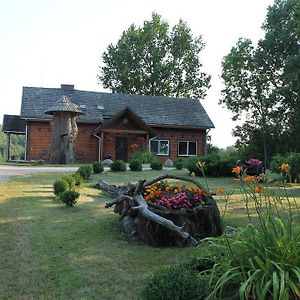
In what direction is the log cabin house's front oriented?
toward the camera

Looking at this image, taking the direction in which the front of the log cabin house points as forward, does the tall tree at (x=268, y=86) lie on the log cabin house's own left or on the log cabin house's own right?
on the log cabin house's own left

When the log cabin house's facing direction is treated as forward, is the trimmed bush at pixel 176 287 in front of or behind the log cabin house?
in front

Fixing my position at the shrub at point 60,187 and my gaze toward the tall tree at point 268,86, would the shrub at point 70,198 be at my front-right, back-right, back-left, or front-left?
back-right

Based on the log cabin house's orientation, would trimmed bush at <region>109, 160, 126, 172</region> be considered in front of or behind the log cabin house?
in front

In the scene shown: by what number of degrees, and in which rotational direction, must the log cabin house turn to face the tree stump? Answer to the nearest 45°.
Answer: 0° — it already faces it

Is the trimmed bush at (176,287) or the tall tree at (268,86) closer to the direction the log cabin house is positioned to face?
the trimmed bush

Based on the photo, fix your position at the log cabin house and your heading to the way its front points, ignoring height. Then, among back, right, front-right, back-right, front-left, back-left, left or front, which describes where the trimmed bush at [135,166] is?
front

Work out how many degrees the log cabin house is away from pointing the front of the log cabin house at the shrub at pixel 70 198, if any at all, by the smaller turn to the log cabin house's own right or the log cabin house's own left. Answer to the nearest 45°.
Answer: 0° — it already faces it

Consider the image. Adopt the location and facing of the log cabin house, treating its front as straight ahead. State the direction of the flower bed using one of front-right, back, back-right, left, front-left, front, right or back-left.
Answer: front

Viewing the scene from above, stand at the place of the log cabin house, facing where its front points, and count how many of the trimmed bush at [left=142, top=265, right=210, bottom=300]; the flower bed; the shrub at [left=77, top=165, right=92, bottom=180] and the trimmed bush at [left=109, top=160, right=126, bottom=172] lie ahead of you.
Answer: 4

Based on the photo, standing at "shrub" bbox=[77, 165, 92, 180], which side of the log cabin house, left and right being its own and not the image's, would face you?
front

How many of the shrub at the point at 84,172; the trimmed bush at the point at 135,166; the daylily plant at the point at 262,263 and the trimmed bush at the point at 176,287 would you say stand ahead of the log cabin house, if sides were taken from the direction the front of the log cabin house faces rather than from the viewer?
4

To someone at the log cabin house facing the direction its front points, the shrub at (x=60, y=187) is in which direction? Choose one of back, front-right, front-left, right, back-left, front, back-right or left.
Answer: front

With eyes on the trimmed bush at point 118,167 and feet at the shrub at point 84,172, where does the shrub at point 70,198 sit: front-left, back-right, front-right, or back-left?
back-right
